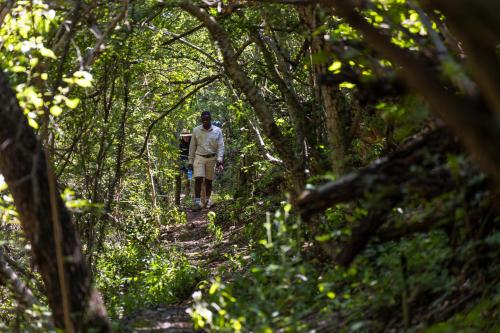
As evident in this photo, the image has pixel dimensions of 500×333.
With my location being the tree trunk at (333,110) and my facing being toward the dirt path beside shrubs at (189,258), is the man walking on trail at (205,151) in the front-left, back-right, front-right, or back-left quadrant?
front-right

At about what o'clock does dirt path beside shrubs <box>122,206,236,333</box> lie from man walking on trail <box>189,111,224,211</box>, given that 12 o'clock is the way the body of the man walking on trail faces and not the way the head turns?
The dirt path beside shrubs is roughly at 12 o'clock from the man walking on trail.

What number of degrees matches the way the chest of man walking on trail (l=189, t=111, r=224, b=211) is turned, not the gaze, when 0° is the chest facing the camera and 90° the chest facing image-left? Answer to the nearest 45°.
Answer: approximately 0°

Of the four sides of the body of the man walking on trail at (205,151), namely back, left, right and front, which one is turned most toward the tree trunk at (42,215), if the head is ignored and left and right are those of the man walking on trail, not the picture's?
front
